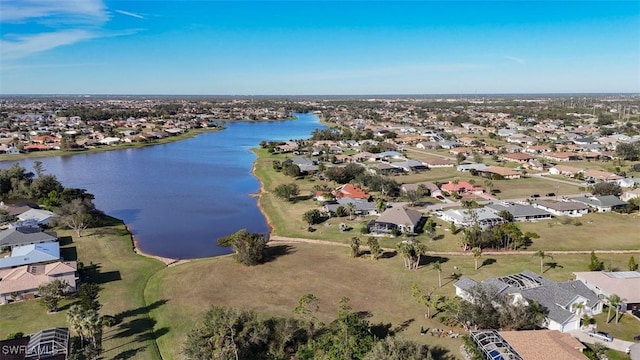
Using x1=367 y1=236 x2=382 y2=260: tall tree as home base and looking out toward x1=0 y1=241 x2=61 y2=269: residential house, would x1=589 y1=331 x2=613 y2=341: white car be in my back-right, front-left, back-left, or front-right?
back-left

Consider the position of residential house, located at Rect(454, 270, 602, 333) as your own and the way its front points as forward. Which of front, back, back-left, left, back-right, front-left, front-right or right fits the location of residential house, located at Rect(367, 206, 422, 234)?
back

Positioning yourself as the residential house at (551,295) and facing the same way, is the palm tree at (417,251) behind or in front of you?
behind

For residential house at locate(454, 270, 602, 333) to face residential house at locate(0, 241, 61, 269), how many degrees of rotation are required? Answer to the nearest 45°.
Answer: approximately 135° to its right

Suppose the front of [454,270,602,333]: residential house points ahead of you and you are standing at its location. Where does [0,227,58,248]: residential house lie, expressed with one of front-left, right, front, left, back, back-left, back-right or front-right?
back-right

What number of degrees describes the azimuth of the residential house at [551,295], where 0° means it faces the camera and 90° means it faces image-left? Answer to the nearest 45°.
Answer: approximately 315°

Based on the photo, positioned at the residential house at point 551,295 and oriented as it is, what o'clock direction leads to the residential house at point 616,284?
the residential house at point 616,284 is roughly at 9 o'clock from the residential house at point 551,295.

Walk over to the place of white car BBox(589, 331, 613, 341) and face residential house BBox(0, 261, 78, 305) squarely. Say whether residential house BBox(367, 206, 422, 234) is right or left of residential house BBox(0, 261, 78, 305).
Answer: right

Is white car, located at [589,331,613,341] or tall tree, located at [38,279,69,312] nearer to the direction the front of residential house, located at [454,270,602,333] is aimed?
the white car

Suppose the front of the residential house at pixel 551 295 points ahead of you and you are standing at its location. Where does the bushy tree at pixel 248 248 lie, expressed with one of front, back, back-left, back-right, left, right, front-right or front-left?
back-right

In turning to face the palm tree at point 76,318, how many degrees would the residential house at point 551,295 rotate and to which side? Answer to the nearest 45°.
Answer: approximately 90° to its right

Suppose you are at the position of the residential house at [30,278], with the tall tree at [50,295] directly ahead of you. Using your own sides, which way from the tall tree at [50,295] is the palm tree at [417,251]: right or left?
left

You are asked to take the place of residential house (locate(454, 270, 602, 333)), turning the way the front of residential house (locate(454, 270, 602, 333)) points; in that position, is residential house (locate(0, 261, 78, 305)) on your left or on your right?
on your right
